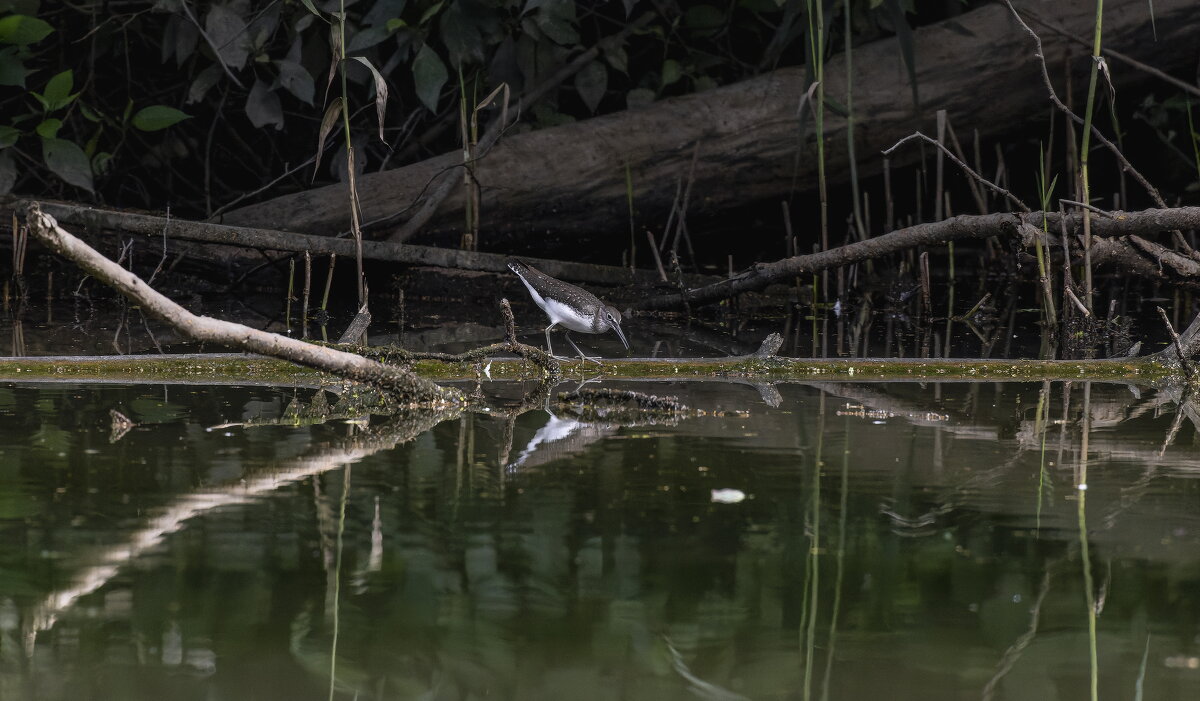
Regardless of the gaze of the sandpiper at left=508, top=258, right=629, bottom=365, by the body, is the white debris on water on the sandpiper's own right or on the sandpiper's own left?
on the sandpiper's own right

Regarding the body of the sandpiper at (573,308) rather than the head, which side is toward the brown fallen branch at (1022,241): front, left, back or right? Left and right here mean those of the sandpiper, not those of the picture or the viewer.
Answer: front

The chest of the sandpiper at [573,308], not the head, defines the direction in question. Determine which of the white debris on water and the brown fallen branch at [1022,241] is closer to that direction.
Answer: the brown fallen branch

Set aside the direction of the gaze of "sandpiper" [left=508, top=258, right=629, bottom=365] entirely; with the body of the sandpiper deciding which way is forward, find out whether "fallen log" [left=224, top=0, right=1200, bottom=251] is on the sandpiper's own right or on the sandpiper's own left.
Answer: on the sandpiper's own left

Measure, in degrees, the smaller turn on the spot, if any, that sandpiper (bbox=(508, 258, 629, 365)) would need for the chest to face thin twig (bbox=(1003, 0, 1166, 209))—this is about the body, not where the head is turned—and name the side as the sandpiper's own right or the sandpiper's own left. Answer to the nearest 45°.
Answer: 0° — it already faces it

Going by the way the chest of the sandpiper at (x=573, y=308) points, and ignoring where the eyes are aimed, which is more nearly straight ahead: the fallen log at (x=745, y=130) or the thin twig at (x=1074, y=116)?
the thin twig

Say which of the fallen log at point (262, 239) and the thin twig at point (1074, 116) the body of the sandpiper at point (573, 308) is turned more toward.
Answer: the thin twig

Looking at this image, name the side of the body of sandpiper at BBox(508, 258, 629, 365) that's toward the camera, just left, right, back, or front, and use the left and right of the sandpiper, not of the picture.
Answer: right

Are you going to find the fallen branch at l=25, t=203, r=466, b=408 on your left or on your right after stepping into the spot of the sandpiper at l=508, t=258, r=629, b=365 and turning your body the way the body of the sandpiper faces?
on your right
